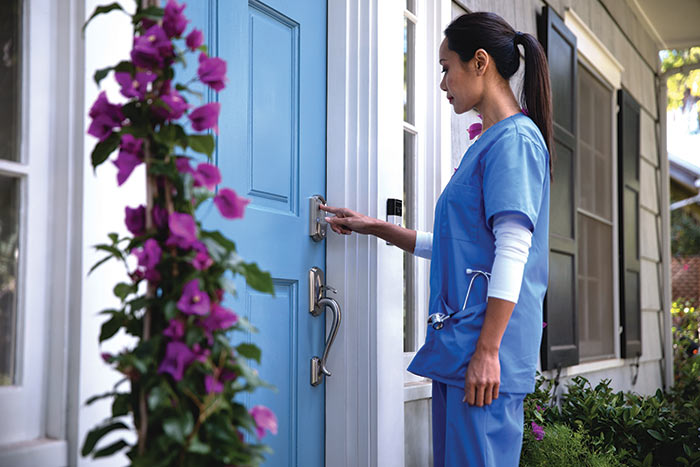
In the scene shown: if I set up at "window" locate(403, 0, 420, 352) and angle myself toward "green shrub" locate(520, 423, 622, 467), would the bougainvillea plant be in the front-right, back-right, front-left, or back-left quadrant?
back-right

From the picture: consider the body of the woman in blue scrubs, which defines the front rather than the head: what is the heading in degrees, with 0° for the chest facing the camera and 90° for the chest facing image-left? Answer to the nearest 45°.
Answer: approximately 90°

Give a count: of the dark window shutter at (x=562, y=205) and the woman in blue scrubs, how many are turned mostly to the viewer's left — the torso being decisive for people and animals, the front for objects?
1

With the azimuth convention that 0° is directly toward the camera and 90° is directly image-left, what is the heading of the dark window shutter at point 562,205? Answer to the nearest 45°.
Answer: approximately 315°

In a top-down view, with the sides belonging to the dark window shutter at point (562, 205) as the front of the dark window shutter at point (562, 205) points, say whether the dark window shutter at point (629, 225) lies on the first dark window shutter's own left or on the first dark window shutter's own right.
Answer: on the first dark window shutter's own left

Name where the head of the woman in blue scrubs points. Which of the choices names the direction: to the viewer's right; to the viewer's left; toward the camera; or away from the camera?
to the viewer's left

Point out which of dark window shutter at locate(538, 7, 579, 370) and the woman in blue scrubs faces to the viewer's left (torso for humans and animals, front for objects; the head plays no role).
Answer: the woman in blue scrubs

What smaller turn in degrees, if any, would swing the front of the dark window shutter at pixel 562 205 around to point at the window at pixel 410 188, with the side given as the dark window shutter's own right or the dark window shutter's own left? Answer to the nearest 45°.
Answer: approximately 45° to the dark window shutter's own right

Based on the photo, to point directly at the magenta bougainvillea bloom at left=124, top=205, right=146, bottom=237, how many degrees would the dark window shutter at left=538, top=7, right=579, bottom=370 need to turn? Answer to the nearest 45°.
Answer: approximately 45° to its right

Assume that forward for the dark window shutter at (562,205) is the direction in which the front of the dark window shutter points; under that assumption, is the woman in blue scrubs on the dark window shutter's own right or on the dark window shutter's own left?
on the dark window shutter's own right

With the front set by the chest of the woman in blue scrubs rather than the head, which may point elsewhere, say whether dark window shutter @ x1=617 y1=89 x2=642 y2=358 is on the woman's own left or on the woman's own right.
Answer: on the woman's own right
